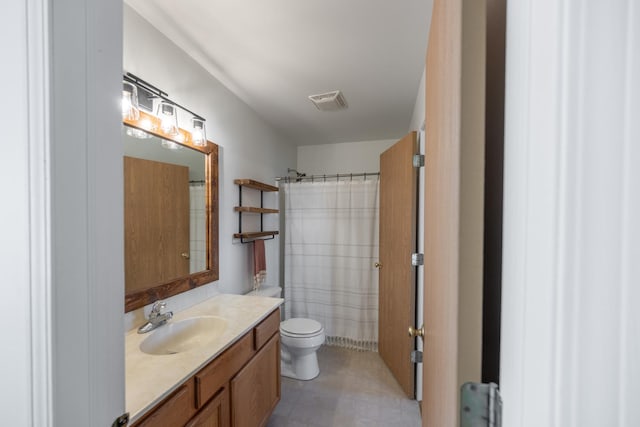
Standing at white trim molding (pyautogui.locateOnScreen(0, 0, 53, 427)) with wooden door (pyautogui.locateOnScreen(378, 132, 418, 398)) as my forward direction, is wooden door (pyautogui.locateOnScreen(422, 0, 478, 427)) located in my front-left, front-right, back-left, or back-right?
front-right

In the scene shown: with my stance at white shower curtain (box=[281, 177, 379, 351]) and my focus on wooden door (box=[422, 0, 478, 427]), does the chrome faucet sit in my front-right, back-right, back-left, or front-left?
front-right

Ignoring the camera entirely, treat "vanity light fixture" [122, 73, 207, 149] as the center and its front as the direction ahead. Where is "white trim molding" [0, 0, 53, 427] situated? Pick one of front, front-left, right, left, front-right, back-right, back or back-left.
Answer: front-right

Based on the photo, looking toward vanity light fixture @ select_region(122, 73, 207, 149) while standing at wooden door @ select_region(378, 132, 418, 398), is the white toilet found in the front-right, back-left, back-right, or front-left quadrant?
front-right

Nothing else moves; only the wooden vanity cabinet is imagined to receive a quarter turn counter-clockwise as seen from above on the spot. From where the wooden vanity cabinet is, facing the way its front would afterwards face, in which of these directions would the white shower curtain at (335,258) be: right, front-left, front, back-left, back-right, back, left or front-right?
front

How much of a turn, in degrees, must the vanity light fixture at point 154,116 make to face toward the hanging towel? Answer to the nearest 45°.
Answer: approximately 90° to its left

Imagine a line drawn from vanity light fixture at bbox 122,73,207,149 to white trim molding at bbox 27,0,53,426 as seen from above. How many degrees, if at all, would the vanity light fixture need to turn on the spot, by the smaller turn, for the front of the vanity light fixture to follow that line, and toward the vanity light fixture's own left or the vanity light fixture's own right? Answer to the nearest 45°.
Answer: approximately 45° to the vanity light fixture's own right

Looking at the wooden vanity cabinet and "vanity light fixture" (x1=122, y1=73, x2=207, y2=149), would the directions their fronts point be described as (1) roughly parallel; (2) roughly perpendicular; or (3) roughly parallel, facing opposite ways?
roughly parallel

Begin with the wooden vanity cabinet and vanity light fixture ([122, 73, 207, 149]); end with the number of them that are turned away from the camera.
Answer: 0

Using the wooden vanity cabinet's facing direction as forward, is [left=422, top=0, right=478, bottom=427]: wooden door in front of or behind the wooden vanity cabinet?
in front

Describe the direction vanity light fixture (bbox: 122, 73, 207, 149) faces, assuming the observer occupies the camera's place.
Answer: facing the viewer and to the right of the viewer
